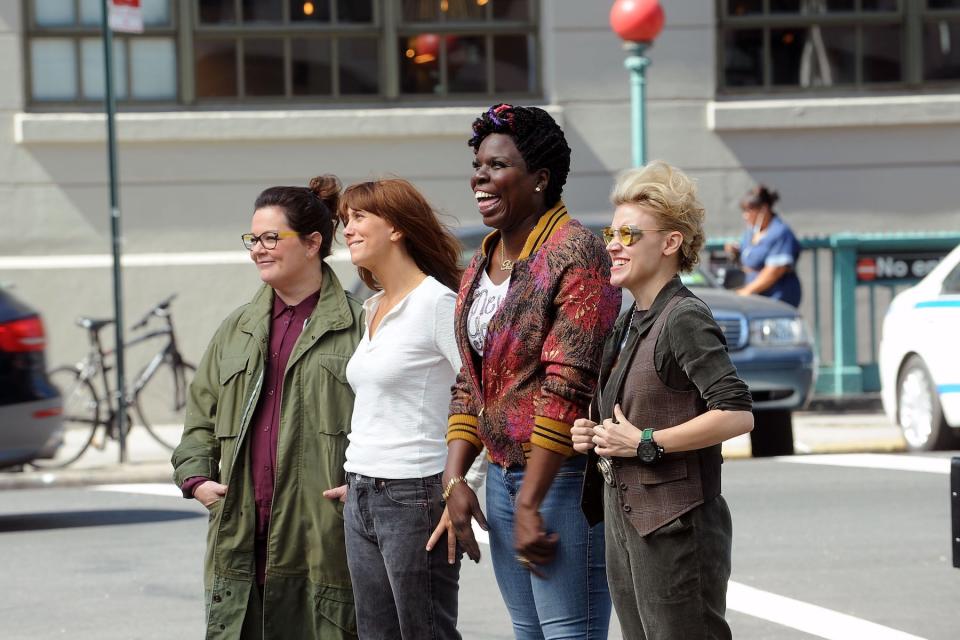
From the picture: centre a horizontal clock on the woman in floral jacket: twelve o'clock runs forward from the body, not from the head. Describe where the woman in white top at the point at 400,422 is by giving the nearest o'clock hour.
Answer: The woman in white top is roughly at 3 o'clock from the woman in floral jacket.

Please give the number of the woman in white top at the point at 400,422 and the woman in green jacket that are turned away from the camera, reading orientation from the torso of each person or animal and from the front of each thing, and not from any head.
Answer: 0

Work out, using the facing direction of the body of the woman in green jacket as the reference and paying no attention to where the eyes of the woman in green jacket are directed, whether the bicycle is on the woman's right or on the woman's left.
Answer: on the woman's right

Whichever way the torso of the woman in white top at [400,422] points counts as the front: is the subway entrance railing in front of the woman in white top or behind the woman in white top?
behind

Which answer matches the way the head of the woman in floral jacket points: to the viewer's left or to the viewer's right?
to the viewer's left

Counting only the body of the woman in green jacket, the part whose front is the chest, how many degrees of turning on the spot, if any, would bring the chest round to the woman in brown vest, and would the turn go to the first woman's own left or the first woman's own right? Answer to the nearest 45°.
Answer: approximately 90° to the first woman's own left

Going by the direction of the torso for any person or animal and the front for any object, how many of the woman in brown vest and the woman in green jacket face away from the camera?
0

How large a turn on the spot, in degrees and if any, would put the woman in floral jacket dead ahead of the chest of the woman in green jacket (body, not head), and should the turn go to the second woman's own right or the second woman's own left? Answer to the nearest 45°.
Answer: approximately 90° to the second woman's own left

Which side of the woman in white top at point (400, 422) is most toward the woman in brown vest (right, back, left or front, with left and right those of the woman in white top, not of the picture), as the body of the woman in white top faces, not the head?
left

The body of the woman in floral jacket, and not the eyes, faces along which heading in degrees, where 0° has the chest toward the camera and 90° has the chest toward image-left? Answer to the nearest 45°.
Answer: approximately 45°
